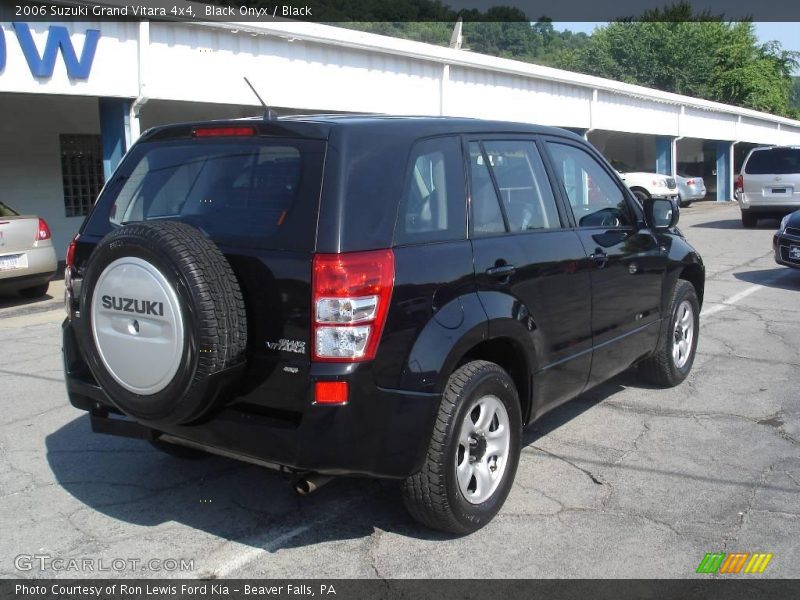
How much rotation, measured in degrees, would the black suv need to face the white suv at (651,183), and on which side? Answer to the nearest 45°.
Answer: approximately 45° to its left

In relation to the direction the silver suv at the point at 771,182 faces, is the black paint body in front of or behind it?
behind

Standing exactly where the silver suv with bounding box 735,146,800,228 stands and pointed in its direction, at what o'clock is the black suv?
The black suv is roughly at 6 o'clock from the silver suv.

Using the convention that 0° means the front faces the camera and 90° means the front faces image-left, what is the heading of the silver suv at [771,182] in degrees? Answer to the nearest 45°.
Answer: approximately 180°

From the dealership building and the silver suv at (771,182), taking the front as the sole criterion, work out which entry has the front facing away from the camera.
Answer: the silver suv

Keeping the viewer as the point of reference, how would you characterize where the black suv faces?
facing away from the viewer and to the right of the viewer

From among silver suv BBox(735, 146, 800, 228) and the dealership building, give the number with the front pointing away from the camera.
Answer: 1

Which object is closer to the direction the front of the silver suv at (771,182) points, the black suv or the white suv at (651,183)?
the white suv

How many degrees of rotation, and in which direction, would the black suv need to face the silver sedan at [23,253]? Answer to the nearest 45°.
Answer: approximately 90° to its left
